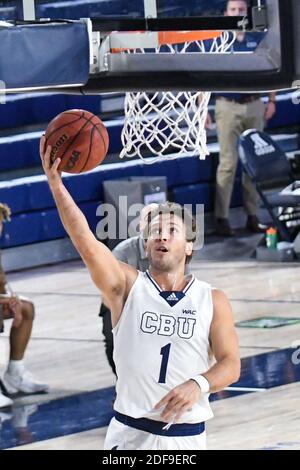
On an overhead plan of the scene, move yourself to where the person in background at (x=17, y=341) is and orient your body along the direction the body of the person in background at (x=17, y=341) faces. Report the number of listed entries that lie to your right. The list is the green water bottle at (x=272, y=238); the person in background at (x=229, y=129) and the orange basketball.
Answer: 1

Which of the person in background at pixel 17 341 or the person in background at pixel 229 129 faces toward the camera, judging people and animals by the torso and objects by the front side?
the person in background at pixel 229 129

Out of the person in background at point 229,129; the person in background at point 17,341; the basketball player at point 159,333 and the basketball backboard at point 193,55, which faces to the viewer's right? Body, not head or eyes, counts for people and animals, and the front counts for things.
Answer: the person in background at point 17,341

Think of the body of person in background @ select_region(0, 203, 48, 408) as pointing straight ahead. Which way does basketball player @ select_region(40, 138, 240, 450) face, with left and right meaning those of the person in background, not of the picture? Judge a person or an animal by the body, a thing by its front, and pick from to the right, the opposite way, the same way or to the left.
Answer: to the right

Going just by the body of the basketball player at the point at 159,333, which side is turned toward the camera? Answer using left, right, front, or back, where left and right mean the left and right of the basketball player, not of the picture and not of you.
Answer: front

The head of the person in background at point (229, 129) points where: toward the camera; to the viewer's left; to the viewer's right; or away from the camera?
toward the camera

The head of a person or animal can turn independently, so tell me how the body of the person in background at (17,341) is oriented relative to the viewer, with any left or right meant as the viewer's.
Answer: facing to the right of the viewer

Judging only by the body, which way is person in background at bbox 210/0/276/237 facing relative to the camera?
toward the camera
